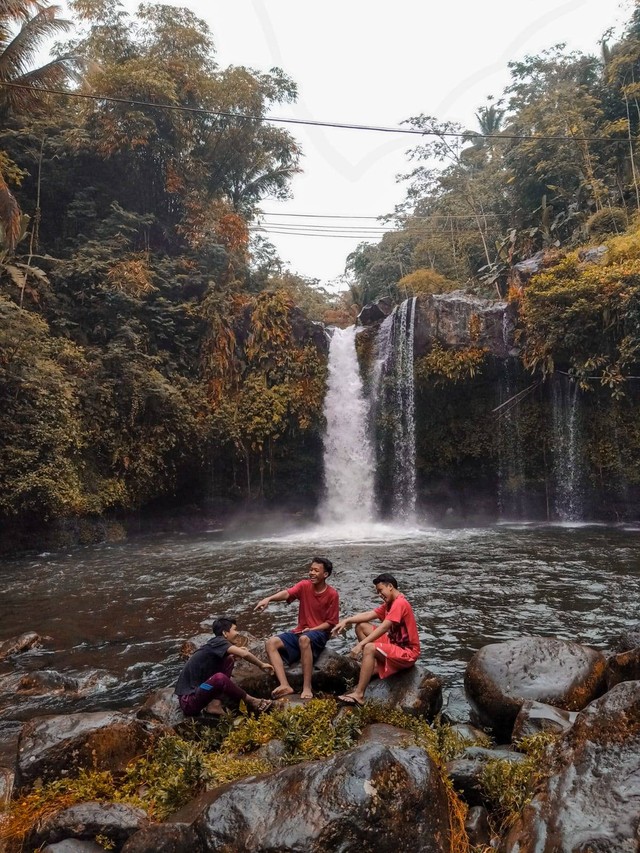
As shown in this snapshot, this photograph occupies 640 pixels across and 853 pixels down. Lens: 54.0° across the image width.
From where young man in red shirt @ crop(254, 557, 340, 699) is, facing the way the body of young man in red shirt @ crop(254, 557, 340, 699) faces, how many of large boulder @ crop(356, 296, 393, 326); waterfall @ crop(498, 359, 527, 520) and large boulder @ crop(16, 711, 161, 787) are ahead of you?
1

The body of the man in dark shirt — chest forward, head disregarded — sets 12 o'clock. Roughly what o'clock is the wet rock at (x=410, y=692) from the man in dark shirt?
The wet rock is roughly at 12 o'clock from the man in dark shirt.

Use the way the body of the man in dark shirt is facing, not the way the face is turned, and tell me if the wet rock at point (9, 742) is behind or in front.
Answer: behind

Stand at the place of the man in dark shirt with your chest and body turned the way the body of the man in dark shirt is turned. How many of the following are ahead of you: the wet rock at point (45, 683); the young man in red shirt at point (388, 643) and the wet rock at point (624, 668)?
2

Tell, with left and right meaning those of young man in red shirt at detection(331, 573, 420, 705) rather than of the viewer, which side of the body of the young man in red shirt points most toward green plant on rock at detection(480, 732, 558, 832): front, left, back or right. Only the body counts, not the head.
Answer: left

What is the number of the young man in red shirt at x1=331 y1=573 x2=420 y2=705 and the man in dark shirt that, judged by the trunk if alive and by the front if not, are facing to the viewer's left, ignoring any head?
1

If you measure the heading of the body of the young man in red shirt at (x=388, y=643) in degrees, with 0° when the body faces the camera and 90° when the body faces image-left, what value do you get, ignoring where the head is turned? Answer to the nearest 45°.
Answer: approximately 90°

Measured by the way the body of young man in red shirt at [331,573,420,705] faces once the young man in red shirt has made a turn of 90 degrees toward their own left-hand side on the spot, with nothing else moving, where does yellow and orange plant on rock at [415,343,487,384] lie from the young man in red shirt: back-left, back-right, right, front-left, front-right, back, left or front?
back

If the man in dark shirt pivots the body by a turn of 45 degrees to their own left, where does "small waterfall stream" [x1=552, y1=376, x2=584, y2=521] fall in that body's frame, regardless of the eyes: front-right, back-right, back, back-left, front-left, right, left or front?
front

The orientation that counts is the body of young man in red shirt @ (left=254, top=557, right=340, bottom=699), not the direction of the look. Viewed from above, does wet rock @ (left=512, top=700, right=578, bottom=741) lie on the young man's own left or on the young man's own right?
on the young man's own left

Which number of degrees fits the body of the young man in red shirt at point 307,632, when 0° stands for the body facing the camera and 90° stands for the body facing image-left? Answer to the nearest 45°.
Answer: approximately 45°

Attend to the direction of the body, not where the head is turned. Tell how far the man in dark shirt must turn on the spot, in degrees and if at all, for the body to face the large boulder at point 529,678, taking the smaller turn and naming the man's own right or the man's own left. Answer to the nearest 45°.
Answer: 0° — they already face it

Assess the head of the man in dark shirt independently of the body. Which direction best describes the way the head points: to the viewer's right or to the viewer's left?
to the viewer's right

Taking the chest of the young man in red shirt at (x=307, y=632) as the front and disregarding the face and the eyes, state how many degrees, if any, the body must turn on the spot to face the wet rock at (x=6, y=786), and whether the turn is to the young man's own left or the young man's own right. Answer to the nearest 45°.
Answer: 0° — they already face it

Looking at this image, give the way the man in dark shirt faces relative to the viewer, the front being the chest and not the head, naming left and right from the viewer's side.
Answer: facing to the right of the viewer

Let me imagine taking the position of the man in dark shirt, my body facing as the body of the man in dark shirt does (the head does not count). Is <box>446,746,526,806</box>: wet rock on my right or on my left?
on my right

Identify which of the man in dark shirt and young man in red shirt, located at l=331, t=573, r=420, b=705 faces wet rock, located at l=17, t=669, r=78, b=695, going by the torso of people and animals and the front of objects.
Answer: the young man in red shirt
